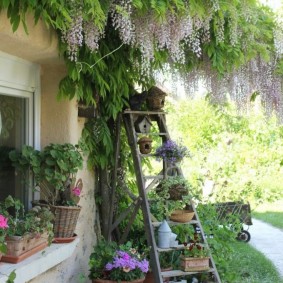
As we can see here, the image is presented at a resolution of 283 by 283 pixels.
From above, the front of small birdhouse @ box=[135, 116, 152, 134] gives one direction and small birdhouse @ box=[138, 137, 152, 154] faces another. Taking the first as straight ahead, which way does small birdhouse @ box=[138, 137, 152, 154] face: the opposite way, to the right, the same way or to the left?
the same way

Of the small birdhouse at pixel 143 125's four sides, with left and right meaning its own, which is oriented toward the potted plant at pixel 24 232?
right

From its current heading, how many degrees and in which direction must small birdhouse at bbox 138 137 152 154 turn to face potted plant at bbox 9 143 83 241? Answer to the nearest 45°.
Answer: approximately 90° to its right

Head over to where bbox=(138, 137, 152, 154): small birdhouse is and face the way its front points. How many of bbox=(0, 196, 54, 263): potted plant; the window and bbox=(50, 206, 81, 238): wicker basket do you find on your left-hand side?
0

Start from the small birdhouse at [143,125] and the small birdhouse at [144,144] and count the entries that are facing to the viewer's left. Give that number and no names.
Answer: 0

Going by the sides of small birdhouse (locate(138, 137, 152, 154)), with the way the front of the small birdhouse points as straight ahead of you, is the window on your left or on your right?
on your right

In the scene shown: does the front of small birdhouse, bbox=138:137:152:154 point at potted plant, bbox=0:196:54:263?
no

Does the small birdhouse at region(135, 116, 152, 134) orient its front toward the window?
no

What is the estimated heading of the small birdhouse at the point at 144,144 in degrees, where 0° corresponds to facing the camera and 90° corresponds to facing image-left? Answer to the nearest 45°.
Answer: approximately 315°
